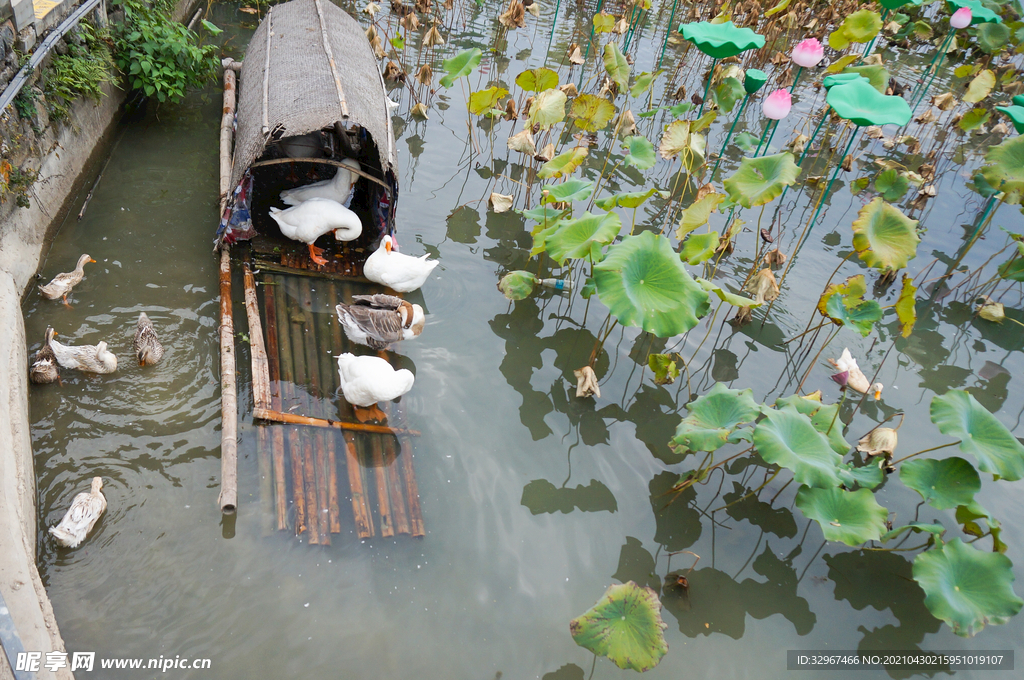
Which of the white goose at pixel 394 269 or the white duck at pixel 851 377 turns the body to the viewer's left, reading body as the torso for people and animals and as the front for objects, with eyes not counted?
the white goose

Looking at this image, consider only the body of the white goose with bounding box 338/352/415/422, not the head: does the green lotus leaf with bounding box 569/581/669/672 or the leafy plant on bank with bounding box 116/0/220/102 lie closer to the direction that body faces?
the green lotus leaf

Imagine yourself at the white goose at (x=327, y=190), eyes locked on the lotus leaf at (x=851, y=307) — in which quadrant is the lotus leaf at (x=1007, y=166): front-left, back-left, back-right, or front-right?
front-left

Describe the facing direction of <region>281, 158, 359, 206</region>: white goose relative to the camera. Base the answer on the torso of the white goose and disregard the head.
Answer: to the viewer's right

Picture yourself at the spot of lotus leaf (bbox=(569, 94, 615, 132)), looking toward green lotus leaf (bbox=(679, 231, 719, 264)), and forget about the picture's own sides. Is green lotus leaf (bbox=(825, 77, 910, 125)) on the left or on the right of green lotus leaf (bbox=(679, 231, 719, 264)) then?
left

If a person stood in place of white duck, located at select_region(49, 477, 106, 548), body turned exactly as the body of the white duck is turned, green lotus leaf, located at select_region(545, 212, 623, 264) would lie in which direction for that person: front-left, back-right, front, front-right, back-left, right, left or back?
front-right

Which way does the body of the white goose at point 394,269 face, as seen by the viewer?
to the viewer's left

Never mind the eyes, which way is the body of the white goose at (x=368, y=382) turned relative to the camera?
to the viewer's right

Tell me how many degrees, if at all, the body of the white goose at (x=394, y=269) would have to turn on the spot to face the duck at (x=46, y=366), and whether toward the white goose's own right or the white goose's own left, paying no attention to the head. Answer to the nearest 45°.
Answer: approximately 45° to the white goose's own left
